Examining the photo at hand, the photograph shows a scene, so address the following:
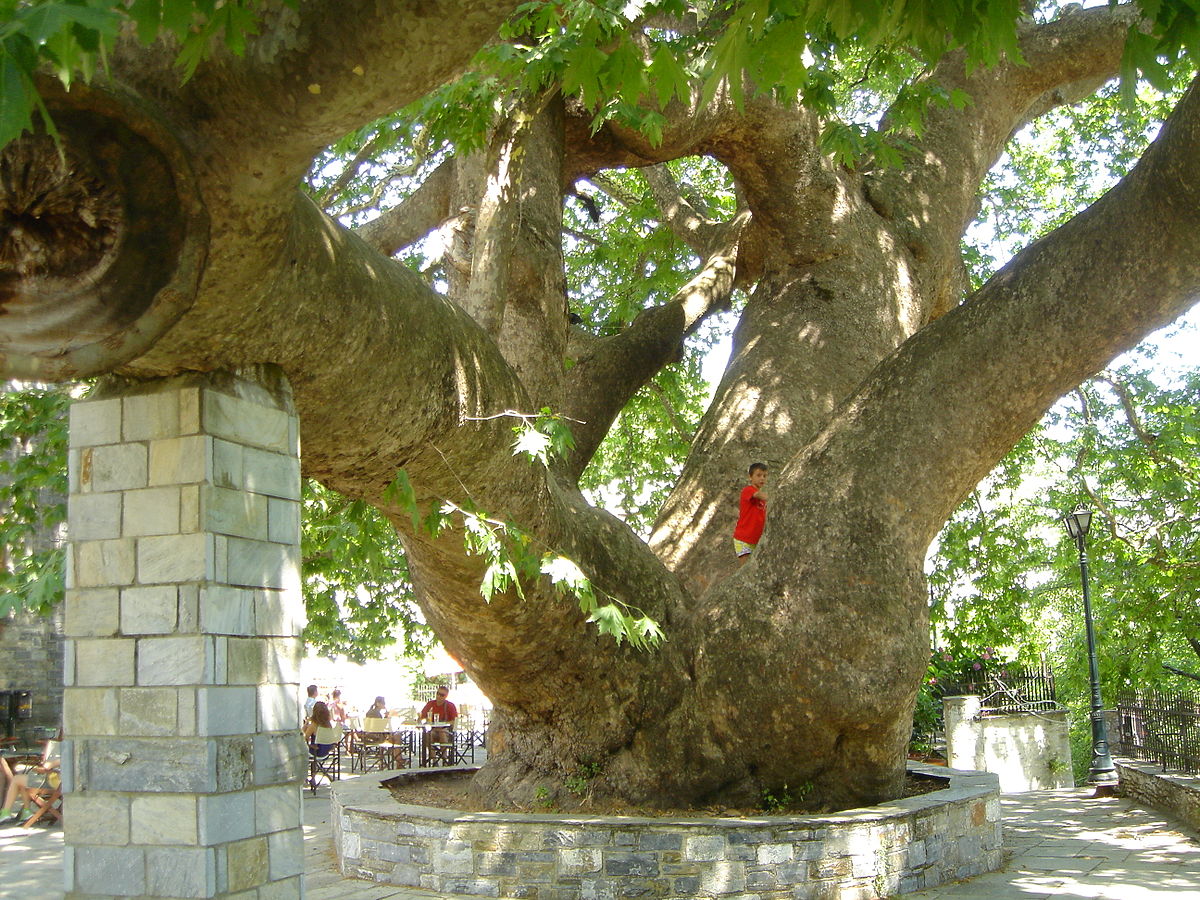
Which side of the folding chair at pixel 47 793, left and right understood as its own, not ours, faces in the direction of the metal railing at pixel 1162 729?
back

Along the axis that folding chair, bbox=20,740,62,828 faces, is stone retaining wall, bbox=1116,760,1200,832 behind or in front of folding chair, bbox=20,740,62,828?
behind

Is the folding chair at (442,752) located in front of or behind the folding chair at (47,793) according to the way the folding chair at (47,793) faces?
behind

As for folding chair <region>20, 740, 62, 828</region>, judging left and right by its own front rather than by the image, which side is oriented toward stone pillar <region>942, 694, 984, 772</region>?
back

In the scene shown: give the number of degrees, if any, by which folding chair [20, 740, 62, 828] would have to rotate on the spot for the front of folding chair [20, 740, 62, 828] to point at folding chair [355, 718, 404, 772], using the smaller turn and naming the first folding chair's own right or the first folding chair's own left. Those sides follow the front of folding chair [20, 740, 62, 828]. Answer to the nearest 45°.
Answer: approximately 135° to the first folding chair's own right

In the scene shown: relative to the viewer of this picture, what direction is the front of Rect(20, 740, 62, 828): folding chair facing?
facing to the left of the viewer

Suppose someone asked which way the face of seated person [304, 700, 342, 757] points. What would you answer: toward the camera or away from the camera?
away from the camera
